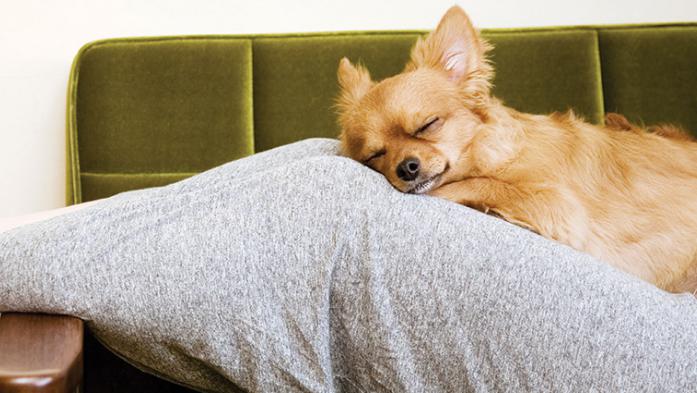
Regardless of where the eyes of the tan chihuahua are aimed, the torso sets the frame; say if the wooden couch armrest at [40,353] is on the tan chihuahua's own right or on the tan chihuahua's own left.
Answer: on the tan chihuahua's own left

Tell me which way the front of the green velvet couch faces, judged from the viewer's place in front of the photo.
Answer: facing the viewer

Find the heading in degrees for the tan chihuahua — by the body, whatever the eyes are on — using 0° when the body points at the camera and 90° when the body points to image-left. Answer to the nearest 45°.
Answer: approximately 90°
